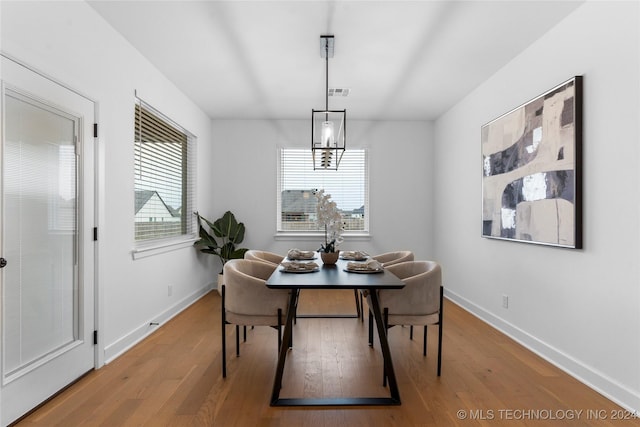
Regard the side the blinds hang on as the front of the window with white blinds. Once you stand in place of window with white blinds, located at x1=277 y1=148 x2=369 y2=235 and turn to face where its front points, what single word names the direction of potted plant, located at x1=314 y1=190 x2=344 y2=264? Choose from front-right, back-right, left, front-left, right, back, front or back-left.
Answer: front

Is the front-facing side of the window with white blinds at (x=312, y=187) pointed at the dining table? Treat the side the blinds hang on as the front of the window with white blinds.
yes

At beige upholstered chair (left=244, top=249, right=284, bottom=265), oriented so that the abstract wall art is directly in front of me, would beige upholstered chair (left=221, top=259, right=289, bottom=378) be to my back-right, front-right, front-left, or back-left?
front-right

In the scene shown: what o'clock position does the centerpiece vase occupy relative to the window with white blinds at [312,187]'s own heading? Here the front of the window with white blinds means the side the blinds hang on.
The centerpiece vase is roughly at 12 o'clock from the window with white blinds.

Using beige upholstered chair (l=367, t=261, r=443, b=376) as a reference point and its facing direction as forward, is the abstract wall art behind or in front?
behind

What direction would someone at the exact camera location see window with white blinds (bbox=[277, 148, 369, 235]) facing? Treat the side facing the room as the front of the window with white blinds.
facing the viewer

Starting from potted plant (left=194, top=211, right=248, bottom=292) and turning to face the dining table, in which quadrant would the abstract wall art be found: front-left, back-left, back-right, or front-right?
front-left

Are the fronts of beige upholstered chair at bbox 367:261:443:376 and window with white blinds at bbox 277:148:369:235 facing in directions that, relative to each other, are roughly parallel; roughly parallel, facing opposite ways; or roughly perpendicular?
roughly perpendicular

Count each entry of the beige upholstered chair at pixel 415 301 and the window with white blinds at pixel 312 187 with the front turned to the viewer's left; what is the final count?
1

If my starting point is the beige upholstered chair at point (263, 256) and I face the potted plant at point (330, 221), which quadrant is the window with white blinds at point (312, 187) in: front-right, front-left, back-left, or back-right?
back-left

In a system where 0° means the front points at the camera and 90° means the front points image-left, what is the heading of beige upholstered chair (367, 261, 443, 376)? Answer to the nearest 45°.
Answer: approximately 90°

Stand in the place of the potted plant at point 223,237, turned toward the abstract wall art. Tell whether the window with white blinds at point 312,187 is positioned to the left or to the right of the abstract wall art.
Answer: left

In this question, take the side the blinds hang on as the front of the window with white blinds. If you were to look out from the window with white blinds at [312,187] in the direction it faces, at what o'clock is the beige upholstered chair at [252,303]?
The beige upholstered chair is roughly at 12 o'clock from the window with white blinds.

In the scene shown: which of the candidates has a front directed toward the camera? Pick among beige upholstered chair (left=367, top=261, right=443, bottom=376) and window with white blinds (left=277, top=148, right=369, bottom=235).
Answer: the window with white blinds
